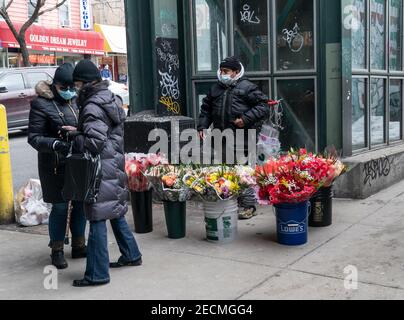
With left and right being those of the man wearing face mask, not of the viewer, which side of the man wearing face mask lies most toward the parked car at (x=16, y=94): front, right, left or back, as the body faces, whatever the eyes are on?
right

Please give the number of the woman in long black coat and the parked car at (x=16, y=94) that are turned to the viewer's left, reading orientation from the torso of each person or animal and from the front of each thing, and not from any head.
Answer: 1

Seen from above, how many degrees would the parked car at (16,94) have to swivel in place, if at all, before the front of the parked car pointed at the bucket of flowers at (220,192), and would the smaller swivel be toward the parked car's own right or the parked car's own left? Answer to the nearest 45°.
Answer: approximately 90° to the parked car's own left

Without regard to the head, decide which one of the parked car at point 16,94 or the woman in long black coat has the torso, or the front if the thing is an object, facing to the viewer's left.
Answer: the parked car

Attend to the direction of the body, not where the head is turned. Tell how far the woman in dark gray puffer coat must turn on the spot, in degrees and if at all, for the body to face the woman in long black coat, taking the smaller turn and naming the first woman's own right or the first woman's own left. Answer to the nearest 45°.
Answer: approximately 45° to the first woman's own right

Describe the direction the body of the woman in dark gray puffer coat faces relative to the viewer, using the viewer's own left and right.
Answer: facing to the left of the viewer

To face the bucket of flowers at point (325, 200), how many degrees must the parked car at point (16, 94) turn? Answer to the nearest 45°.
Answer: approximately 90° to its left

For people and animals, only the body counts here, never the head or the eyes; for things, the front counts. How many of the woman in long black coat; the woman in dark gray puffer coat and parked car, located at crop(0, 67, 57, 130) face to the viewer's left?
2

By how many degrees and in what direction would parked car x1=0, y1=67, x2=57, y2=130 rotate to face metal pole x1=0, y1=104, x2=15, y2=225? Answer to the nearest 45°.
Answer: approximately 90° to its left

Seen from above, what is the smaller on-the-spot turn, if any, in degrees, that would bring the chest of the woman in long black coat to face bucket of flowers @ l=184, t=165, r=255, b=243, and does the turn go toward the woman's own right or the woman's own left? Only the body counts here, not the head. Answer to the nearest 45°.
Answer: approximately 45° to the woman's own left

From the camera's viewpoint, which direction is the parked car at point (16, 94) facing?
to the viewer's left

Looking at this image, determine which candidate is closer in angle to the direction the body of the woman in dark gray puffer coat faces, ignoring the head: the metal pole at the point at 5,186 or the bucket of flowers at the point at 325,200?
the metal pole
